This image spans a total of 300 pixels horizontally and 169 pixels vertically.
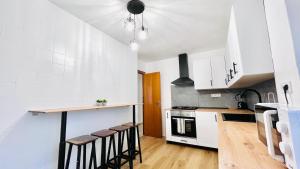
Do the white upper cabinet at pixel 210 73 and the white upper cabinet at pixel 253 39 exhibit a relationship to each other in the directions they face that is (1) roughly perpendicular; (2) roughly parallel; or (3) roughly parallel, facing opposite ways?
roughly perpendicular

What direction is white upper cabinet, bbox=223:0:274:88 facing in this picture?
to the viewer's left

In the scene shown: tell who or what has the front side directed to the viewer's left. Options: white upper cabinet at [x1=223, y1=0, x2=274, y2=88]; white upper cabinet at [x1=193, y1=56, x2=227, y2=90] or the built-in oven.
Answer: white upper cabinet at [x1=223, y1=0, x2=274, y2=88]

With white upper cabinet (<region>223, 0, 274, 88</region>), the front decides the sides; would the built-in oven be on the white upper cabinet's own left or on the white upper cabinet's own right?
on the white upper cabinet's own right

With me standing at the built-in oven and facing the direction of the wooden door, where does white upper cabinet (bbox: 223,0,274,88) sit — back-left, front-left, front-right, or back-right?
back-left

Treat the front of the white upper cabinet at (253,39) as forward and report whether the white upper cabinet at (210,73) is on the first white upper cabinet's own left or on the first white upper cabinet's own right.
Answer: on the first white upper cabinet's own right

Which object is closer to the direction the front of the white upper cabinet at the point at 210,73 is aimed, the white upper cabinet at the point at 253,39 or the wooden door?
the white upper cabinet

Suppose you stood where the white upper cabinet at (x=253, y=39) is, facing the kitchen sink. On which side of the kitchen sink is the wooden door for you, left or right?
left

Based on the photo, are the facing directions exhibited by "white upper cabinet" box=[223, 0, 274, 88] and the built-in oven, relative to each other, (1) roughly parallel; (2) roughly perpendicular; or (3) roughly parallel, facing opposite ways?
roughly perpendicular

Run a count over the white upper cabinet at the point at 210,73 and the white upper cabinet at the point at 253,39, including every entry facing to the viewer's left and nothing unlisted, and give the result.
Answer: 1

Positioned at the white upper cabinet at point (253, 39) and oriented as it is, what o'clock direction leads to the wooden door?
The wooden door is roughly at 1 o'clock from the white upper cabinet.

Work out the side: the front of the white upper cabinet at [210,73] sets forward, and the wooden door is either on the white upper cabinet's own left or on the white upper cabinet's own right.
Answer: on the white upper cabinet's own right

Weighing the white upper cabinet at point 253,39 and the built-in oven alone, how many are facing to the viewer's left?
1
